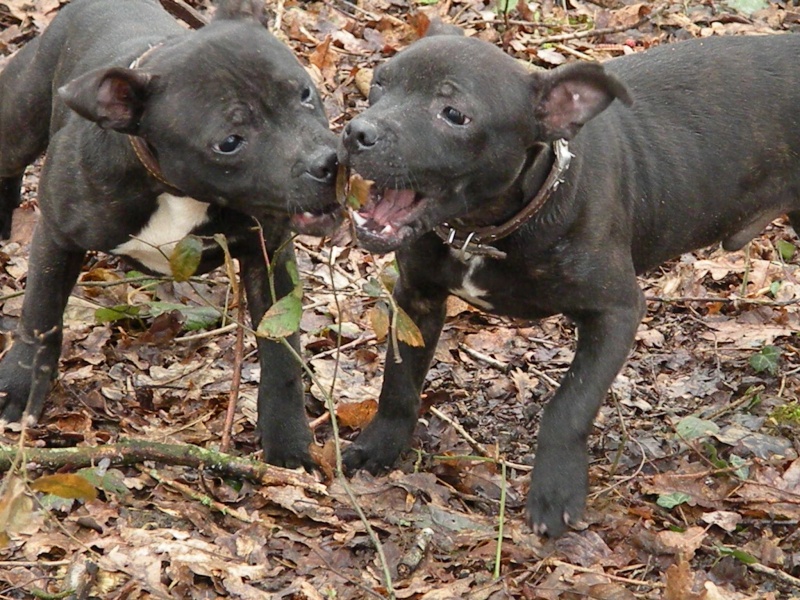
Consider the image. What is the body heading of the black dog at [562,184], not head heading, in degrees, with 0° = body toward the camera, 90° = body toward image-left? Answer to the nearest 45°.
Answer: approximately 45°

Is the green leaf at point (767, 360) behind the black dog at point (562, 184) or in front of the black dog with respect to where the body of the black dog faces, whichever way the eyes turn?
behind

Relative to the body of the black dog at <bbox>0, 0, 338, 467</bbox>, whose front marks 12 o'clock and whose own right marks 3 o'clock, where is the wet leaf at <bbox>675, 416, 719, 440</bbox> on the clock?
The wet leaf is roughly at 11 o'clock from the black dog.

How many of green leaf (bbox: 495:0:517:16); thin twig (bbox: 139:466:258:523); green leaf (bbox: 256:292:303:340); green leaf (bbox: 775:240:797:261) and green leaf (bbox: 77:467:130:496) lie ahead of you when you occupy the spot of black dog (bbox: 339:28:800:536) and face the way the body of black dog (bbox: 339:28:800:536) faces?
3

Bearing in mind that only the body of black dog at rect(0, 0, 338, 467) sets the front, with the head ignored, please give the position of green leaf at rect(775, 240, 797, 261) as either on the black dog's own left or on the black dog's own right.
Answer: on the black dog's own left

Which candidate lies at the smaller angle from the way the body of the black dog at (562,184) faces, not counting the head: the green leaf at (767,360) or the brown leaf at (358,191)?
the brown leaf

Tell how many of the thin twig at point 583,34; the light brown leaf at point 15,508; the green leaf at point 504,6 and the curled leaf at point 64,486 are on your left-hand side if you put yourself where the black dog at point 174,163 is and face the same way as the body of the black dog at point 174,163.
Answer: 2

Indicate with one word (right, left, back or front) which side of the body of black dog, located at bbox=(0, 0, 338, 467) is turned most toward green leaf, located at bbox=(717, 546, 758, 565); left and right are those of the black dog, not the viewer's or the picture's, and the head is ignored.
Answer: front

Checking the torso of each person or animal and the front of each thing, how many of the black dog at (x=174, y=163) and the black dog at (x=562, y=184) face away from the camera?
0

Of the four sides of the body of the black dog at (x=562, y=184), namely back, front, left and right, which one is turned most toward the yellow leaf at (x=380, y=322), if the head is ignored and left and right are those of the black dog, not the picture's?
front

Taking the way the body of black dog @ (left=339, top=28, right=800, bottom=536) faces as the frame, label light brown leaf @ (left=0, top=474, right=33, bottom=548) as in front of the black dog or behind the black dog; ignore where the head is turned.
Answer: in front

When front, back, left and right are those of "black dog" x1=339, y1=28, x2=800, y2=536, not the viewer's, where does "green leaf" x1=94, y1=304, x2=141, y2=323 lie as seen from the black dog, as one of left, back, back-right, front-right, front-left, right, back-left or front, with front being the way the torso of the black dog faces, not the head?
front-right

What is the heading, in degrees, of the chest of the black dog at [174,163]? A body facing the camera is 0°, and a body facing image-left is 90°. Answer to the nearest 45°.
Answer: approximately 315°

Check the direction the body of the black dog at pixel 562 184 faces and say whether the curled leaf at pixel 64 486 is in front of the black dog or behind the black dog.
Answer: in front
